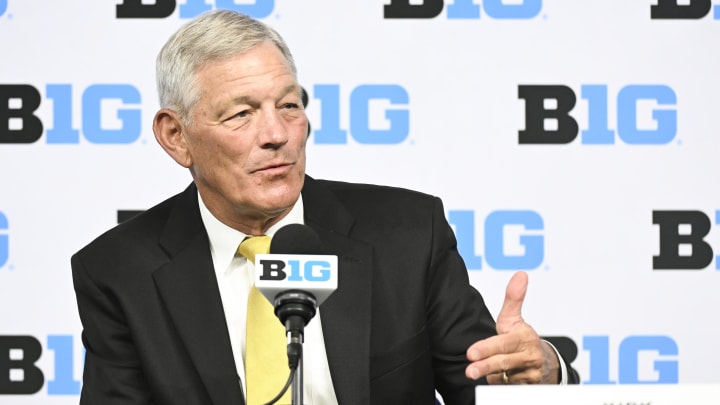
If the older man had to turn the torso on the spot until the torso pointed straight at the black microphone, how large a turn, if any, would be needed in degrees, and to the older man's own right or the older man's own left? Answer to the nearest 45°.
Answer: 0° — they already face it

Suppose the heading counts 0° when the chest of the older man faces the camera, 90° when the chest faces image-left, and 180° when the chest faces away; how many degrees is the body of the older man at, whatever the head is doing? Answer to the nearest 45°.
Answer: approximately 0°

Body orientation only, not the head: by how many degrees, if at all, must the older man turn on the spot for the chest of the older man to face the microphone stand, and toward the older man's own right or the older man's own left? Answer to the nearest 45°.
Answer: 0° — they already face it
